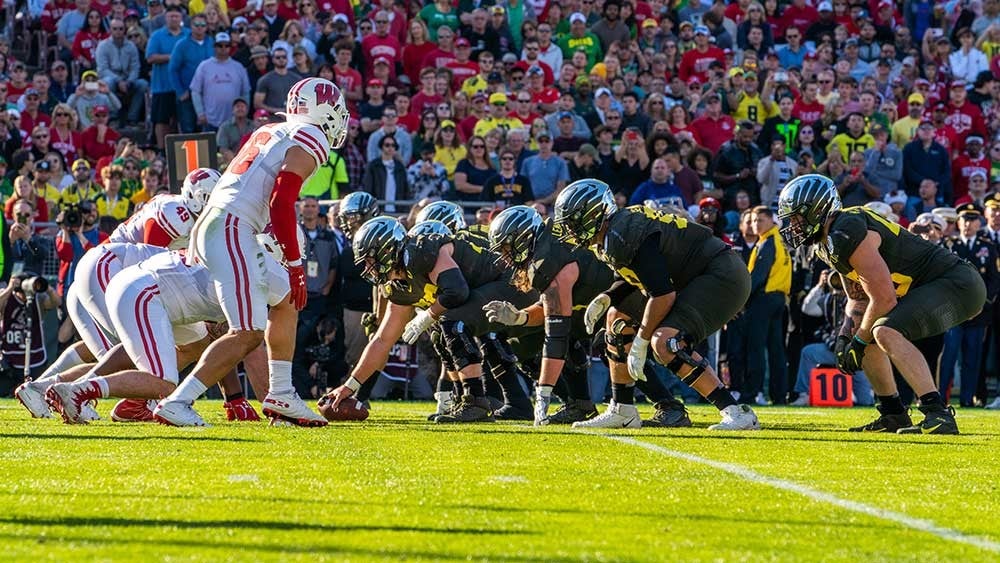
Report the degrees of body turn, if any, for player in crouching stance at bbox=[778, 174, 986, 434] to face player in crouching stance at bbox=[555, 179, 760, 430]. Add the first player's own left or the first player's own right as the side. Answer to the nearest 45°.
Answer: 0° — they already face them

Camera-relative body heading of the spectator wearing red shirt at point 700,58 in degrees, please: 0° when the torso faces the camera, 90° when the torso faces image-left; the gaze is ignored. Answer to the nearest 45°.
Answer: approximately 0°

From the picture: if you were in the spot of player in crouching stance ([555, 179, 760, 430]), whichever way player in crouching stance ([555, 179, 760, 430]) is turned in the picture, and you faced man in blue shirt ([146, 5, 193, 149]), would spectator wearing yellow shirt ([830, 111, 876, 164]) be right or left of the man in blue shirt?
right

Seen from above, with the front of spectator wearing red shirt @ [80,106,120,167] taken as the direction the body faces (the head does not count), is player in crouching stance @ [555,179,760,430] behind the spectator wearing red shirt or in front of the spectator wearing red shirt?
in front

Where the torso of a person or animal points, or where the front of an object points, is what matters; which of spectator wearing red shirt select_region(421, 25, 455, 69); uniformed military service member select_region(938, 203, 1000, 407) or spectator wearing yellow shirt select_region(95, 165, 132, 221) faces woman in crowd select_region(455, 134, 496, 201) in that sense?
the spectator wearing red shirt

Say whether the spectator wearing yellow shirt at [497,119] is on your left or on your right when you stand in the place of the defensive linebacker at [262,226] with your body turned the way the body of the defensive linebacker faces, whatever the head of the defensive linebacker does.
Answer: on your left

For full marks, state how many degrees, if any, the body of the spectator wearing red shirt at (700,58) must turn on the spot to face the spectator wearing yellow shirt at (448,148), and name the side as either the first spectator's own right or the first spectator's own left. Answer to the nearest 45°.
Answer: approximately 45° to the first spectator's own right

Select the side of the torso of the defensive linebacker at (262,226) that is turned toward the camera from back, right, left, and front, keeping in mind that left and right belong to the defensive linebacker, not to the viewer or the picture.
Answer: right

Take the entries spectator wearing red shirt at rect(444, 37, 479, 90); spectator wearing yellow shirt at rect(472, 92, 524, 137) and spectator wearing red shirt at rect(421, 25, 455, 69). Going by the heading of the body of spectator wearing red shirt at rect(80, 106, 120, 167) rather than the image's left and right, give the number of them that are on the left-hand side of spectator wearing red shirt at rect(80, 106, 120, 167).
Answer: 3

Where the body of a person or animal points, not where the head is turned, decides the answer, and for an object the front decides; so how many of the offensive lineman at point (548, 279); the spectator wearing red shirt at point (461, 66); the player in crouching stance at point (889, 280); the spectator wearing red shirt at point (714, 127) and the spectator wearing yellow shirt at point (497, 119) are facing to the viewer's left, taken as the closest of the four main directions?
2

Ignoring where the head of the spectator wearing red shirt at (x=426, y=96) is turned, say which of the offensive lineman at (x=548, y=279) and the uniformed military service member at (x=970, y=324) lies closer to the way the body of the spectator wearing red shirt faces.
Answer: the offensive lineman

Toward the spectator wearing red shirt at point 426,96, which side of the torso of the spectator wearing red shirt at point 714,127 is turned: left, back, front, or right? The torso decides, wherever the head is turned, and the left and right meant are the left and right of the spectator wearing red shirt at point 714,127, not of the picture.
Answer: right

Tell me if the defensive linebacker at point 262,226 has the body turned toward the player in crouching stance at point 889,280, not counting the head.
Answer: yes
